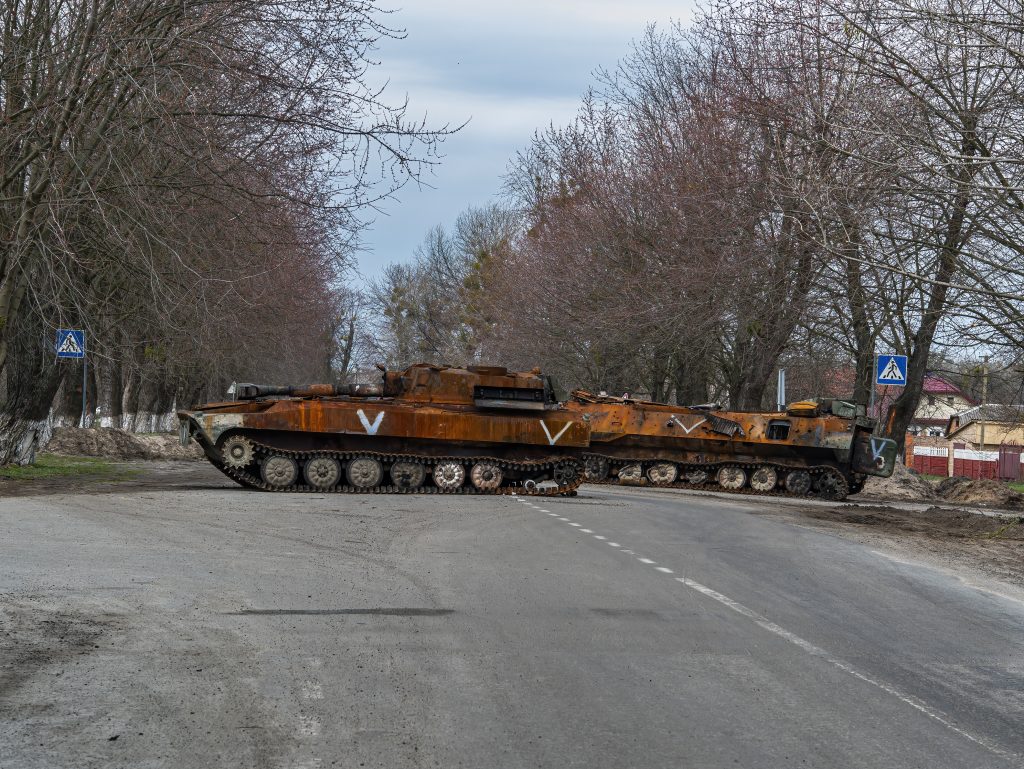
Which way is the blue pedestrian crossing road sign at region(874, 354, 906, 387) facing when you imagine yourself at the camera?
facing the viewer

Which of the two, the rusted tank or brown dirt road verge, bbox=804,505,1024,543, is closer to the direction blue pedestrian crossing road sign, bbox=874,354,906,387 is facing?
the brown dirt road verge

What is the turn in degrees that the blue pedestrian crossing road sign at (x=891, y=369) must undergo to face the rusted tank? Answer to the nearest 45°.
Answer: approximately 45° to its right

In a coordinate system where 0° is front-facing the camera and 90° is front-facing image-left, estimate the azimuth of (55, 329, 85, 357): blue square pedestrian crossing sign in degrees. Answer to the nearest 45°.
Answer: approximately 0°

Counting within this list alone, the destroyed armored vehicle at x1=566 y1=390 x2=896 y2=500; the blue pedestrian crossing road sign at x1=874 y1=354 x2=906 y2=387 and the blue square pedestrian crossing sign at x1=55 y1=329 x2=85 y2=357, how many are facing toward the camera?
2

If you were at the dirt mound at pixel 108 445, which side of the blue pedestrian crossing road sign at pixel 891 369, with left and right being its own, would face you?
right

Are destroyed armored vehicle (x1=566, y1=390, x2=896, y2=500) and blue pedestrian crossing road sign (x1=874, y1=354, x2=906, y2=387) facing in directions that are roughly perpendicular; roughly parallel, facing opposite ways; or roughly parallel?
roughly perpendicular

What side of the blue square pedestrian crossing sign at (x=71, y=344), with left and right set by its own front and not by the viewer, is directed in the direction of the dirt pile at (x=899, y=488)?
left

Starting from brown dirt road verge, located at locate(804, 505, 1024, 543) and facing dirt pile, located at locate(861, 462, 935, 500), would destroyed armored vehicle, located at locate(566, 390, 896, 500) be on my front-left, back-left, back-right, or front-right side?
front-left
